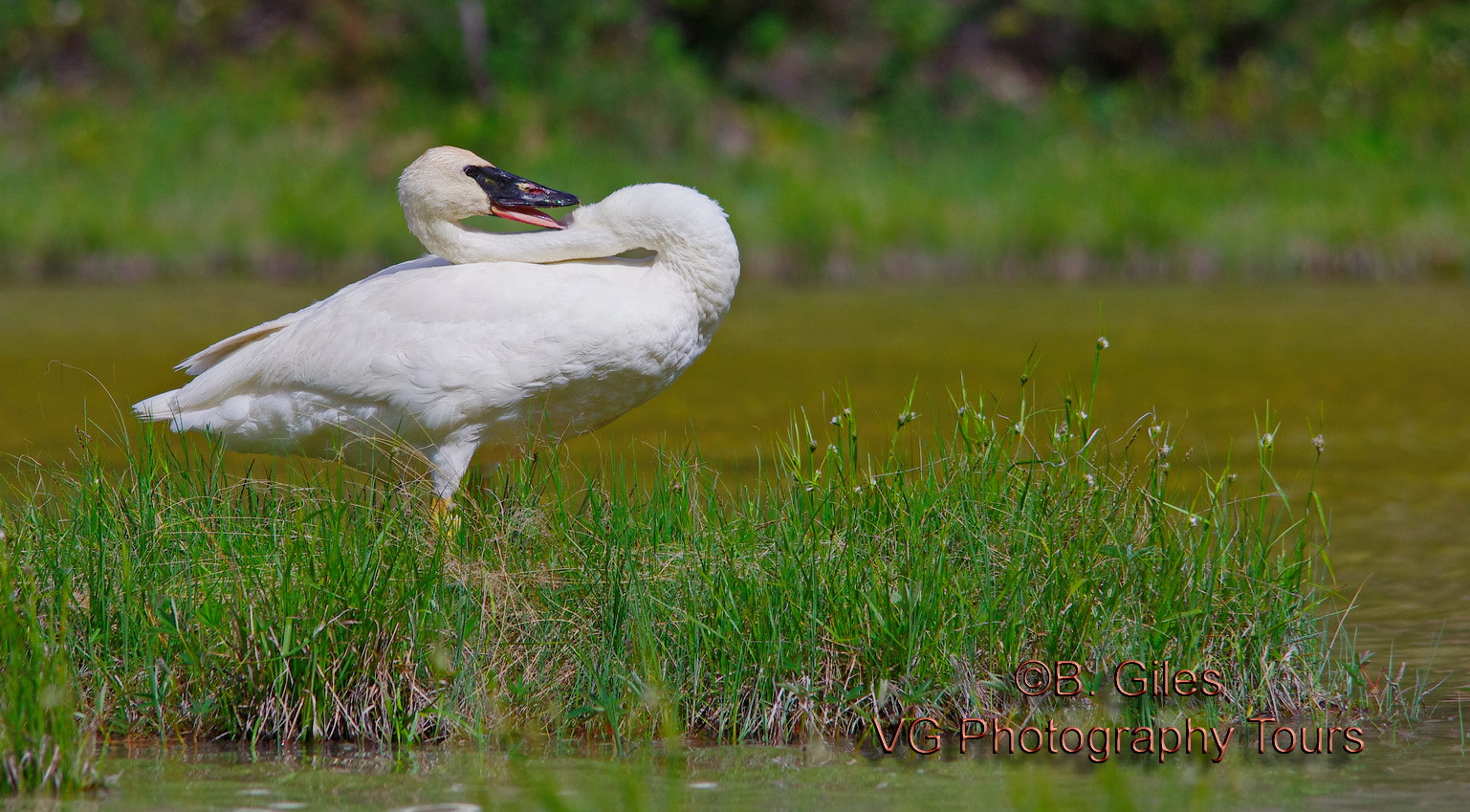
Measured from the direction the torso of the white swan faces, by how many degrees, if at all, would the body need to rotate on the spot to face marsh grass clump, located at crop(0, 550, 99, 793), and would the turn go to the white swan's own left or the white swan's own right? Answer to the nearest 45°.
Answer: approximately 135° to the white swan's own right

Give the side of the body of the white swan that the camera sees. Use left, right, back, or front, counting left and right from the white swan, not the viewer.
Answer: right
